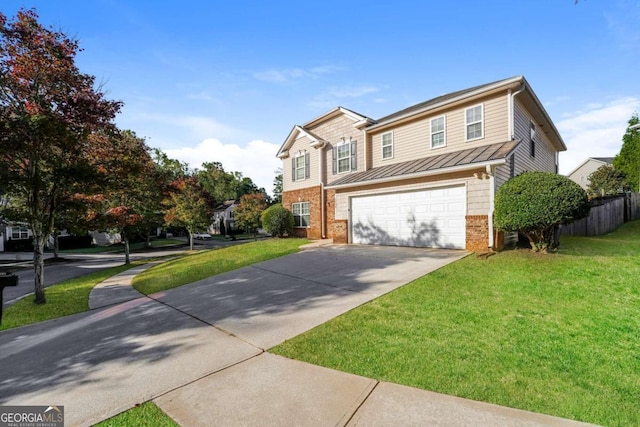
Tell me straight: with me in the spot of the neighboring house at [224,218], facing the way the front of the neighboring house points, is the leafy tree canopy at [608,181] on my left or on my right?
on my left

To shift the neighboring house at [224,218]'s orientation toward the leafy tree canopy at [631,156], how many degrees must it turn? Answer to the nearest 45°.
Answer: approximately 90° to its left

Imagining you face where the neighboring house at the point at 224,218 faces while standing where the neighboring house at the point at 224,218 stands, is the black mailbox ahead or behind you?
ahead

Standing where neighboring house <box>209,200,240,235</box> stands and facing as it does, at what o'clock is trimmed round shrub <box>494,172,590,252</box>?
The trimmed round shrub is roughly at 10 o'clock from the neighboring house.

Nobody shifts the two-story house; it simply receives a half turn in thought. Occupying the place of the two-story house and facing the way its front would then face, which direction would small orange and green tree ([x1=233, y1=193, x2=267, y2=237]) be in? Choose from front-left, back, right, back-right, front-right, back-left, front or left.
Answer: left

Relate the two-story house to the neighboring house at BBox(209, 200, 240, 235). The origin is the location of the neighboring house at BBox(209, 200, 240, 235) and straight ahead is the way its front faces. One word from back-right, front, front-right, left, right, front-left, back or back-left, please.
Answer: front-left

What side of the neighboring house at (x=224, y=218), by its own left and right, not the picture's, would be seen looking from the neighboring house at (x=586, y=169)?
left

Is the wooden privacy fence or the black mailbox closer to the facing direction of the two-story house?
the black mailbox

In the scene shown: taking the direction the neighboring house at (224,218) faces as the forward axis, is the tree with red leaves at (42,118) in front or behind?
in front

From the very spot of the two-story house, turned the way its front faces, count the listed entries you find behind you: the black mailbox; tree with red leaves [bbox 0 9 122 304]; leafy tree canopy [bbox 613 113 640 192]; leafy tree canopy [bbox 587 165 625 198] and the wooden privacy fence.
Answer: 3

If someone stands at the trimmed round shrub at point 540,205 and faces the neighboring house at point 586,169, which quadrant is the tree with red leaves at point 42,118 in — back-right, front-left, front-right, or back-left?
back-left

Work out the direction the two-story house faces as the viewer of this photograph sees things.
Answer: facing the viewer and to the left of the viewer

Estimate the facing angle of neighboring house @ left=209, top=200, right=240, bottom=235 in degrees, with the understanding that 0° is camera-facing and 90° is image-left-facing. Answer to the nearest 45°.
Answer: approximately 45°

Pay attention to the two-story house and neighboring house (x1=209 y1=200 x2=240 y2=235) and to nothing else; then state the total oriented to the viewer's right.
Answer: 0
